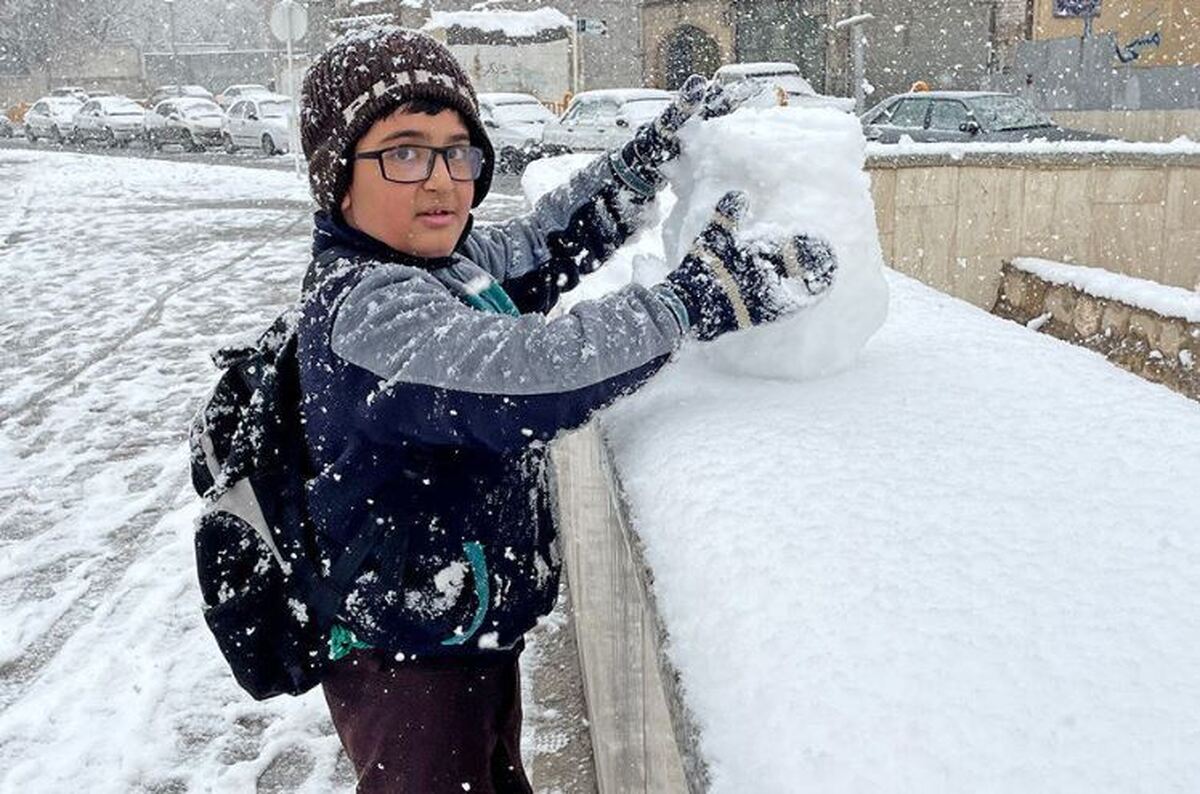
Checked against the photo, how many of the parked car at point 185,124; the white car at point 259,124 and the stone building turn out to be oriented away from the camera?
0

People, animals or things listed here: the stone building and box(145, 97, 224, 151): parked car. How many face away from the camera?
0

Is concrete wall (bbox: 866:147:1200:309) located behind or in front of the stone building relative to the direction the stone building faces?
in front

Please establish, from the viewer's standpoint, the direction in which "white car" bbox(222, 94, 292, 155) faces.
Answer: facing the viewer and to the right of the viewer

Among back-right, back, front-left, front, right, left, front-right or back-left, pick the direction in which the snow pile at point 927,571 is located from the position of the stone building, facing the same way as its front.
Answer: front

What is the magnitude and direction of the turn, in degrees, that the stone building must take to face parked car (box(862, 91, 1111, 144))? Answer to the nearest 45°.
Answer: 0° — it already faces it

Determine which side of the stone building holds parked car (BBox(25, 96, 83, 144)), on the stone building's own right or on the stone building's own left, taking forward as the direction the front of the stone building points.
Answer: on the stone building's own right

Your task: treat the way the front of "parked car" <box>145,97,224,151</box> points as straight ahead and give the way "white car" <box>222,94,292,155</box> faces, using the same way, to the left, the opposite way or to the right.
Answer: the same way

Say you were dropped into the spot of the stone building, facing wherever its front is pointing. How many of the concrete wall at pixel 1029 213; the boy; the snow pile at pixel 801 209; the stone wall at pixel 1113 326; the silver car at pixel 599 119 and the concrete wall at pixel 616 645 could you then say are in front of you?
6

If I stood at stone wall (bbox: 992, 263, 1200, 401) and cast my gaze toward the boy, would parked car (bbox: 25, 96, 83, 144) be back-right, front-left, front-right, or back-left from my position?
back-right

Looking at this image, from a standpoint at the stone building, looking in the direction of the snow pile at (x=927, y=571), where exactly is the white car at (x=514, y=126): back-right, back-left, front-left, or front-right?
front-right

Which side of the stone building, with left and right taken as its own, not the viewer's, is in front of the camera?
front

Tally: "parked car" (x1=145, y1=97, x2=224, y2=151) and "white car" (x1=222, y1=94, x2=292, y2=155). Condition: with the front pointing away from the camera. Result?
0

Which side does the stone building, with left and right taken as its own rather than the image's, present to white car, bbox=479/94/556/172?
front

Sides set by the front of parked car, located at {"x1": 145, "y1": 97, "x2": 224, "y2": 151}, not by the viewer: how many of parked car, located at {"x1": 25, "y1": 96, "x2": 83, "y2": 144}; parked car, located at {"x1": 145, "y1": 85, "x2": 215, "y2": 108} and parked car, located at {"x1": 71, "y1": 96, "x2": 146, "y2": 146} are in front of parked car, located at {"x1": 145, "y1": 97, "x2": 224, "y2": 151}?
0

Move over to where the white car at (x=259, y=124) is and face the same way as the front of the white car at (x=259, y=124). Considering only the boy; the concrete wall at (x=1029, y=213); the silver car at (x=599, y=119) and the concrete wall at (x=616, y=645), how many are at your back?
0
